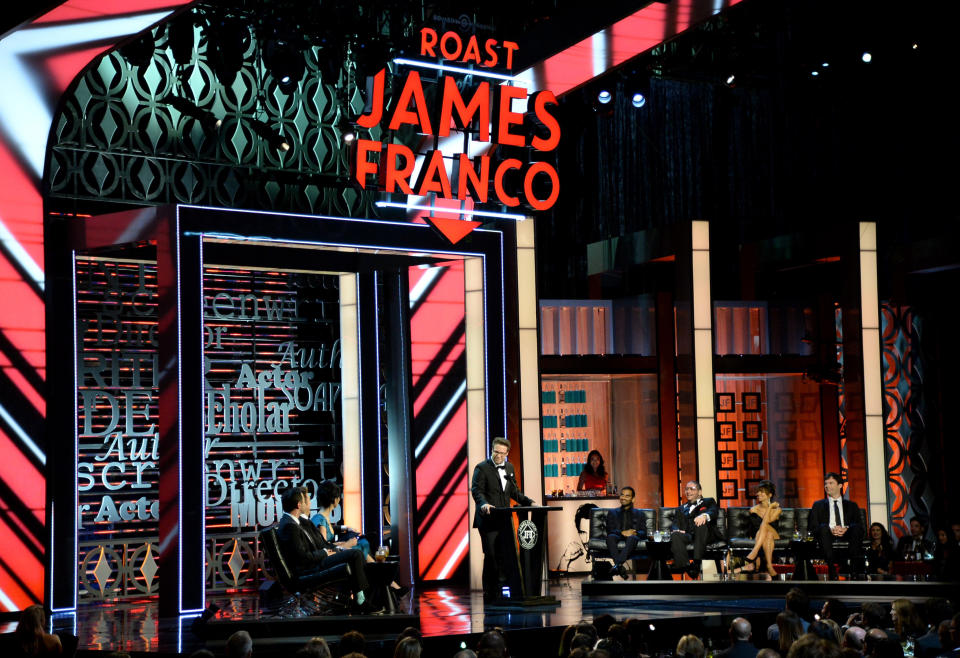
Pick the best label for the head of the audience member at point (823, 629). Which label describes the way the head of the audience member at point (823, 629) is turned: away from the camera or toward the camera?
away from the camera

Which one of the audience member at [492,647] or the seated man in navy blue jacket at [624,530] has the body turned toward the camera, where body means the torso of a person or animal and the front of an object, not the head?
the seated man in navy blue jacket

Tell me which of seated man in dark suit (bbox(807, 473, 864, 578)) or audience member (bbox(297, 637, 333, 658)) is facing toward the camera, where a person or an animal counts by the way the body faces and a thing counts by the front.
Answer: the seated man in dark suit

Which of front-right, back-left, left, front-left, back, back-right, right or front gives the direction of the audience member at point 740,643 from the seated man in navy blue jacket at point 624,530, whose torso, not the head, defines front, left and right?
front

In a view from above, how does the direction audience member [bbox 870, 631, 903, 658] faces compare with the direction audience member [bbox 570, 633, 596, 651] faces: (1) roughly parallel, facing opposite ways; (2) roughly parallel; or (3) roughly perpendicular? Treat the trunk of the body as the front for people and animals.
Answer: roughly parallel

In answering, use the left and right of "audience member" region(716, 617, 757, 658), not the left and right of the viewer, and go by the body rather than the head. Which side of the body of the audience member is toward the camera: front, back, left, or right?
back

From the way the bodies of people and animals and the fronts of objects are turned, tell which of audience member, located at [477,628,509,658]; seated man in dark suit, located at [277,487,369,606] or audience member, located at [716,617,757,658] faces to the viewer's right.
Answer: the seated man in dark suit

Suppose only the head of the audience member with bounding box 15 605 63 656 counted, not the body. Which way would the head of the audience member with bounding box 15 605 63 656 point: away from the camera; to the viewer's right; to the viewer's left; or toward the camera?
away from the camera

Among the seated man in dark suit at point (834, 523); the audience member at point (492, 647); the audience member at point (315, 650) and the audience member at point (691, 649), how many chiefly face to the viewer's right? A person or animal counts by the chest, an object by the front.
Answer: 0

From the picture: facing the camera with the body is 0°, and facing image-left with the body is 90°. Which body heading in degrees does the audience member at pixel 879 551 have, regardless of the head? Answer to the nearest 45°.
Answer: approximately 45°

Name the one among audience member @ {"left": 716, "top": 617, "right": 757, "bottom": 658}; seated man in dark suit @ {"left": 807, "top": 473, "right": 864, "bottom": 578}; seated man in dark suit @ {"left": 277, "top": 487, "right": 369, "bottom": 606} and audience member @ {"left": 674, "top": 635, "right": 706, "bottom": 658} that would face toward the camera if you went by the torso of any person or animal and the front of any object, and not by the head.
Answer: seated man in dark suit @ {"left": 807, "top": 473, "right": 864, "bottom": 578}

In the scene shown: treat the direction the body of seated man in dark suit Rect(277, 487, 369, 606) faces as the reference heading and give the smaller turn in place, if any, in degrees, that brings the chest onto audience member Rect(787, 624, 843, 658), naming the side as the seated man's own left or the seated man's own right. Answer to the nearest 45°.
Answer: approximately 90° to the seated man's own right

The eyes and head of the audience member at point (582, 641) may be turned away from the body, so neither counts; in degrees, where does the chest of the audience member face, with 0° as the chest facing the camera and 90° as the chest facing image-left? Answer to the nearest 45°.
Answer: approximately 180°

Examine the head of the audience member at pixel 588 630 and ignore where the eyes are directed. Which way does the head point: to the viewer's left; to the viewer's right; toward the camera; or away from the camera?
away from the camera

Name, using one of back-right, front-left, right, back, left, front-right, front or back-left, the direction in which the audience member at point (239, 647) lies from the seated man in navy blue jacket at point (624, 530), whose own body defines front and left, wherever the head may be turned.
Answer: front

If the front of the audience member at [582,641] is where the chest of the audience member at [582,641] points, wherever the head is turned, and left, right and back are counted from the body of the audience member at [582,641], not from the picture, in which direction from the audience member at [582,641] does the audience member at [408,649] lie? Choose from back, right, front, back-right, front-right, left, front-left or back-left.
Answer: back-left

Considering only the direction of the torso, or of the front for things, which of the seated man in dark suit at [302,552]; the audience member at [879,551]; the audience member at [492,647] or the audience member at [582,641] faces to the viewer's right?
the seated man in dark suit
